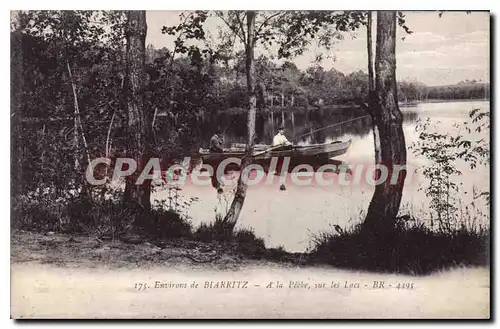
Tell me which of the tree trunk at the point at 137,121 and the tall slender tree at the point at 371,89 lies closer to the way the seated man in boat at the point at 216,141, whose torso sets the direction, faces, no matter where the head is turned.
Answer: the tall slender tree

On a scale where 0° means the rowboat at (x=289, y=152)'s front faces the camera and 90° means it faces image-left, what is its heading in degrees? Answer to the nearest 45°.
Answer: approximately 270°

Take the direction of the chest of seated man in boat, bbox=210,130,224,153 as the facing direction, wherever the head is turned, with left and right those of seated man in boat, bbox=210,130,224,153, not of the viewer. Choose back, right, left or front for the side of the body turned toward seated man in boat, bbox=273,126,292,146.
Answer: front

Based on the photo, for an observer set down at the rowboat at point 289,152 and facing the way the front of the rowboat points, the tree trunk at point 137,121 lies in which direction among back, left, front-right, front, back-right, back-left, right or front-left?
back

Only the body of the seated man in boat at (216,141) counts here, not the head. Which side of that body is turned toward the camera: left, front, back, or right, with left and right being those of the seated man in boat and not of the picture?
right

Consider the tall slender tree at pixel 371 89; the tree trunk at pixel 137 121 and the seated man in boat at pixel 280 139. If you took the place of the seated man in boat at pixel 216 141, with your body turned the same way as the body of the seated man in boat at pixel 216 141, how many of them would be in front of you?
2
